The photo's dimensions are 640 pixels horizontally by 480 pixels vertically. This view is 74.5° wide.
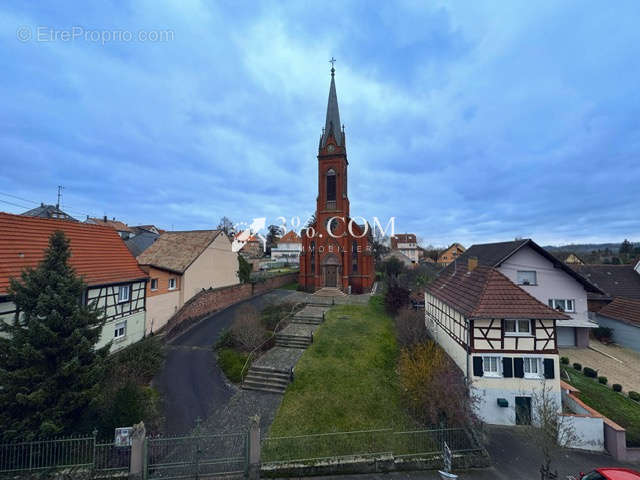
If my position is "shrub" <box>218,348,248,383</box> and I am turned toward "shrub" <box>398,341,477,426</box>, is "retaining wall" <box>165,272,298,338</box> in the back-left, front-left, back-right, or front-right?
back-left

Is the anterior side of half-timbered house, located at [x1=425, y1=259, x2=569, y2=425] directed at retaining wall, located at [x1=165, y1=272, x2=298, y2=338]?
no

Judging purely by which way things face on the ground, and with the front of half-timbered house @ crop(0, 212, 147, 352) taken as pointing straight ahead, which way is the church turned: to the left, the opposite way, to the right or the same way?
to the right

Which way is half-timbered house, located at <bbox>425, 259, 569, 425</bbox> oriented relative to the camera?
toward the camera

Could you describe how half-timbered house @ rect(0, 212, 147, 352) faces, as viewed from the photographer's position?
facing the viewer and to the right of the viewer

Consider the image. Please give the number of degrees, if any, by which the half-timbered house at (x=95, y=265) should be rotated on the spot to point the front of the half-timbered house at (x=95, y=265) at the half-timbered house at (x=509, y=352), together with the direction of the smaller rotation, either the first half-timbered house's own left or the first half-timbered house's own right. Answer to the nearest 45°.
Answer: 0° — it already faces it

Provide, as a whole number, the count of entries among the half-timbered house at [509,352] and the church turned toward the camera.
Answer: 2

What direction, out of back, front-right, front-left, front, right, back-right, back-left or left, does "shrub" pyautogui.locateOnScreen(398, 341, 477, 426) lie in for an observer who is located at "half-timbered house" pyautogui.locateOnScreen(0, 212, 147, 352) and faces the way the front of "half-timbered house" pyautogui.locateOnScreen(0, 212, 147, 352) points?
front

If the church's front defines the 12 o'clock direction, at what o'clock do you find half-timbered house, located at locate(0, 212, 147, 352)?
The half-timbered house is roughly at 1 o'clock from the church.

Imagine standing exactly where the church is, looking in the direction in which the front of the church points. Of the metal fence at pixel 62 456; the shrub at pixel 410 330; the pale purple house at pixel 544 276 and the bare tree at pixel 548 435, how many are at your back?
0

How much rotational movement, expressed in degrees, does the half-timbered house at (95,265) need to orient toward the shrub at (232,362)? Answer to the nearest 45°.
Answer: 0° — it already faces it

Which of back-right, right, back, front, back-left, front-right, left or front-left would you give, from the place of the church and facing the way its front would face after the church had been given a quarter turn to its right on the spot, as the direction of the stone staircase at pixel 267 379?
left

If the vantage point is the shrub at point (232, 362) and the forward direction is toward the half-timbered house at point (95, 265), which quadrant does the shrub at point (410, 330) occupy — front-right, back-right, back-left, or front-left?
back-right

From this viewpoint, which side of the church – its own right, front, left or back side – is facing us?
front
